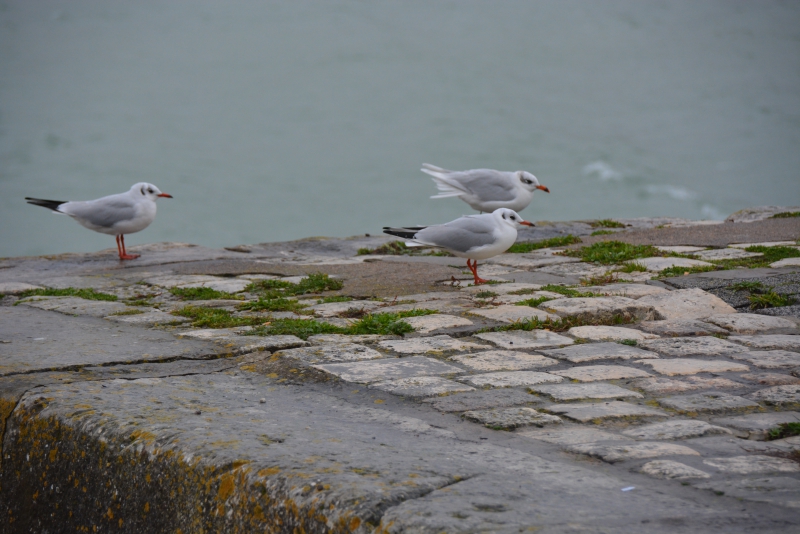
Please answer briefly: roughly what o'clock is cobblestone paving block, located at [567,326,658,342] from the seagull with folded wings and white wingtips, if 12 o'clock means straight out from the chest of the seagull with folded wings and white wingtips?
The cobblestone paving block is roughly at 3 o'clock from the seagull with folded wings and white wingtips.

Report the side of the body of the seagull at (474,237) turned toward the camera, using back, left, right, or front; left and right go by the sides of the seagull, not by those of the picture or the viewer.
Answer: right

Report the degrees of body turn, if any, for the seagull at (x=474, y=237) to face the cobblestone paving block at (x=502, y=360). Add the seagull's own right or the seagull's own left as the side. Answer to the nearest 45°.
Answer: approximately 90° to the seagull's own right

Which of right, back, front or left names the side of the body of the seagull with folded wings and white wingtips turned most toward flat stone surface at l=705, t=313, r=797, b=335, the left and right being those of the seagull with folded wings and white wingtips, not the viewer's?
right

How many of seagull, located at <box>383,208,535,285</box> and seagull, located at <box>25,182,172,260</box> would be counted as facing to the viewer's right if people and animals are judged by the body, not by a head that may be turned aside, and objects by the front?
2

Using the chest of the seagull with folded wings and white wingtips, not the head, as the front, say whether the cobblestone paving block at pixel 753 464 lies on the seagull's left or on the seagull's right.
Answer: on the seagull's right

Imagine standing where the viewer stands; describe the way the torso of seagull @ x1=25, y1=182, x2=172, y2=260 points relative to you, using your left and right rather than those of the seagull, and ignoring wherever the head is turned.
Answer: facing to the right of the viewer

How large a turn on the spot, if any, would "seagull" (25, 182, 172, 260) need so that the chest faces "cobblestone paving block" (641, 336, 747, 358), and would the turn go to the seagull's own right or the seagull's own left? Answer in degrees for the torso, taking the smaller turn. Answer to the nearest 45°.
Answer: approximately 45° to the seagull's own right

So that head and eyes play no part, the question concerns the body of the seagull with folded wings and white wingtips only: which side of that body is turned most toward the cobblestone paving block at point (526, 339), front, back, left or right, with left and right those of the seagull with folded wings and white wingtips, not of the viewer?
right

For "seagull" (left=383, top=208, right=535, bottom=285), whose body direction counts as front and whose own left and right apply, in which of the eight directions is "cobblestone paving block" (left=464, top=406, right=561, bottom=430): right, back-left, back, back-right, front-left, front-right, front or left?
right

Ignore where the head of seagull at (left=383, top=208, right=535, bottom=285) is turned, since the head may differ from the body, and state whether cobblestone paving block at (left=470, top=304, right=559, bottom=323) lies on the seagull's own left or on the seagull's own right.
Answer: on the seagull's own right

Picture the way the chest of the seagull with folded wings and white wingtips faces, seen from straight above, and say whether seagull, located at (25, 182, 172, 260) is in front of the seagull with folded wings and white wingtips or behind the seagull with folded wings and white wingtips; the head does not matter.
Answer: behind

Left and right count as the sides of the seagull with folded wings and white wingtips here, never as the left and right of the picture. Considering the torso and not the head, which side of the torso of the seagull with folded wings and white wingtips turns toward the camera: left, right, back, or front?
right

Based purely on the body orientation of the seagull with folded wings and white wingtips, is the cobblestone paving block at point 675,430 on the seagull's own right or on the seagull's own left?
on the seagull's own right
